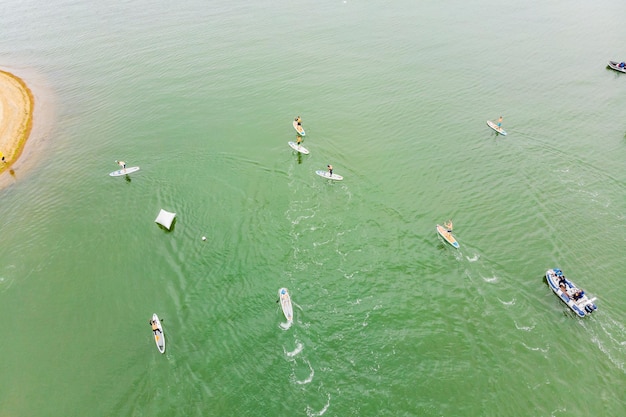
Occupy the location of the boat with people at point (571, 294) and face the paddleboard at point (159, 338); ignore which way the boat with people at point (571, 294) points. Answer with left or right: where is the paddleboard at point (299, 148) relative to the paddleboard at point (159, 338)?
right

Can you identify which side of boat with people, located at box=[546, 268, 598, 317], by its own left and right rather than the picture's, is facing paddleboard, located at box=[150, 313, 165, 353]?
left

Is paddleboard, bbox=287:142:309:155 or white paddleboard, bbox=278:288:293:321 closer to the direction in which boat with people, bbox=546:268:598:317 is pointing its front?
the paddleboard

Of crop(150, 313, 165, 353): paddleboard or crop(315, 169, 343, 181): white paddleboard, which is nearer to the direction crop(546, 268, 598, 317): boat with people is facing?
the white paddleboard

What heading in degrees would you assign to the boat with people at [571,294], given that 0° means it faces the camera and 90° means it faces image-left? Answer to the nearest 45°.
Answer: approximately 135°

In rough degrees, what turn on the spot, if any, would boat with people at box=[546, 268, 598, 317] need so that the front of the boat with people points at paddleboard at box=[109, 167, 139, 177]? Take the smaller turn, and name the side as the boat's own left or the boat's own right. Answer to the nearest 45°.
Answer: approximately 45° to the boat's own left

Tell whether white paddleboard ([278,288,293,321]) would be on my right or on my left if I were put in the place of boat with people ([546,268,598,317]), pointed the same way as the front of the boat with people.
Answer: on my left

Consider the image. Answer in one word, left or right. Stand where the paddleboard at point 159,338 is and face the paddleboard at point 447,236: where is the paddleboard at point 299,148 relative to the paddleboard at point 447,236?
left

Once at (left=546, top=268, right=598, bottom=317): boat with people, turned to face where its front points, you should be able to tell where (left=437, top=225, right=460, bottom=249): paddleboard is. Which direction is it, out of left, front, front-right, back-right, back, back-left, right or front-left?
front-left
